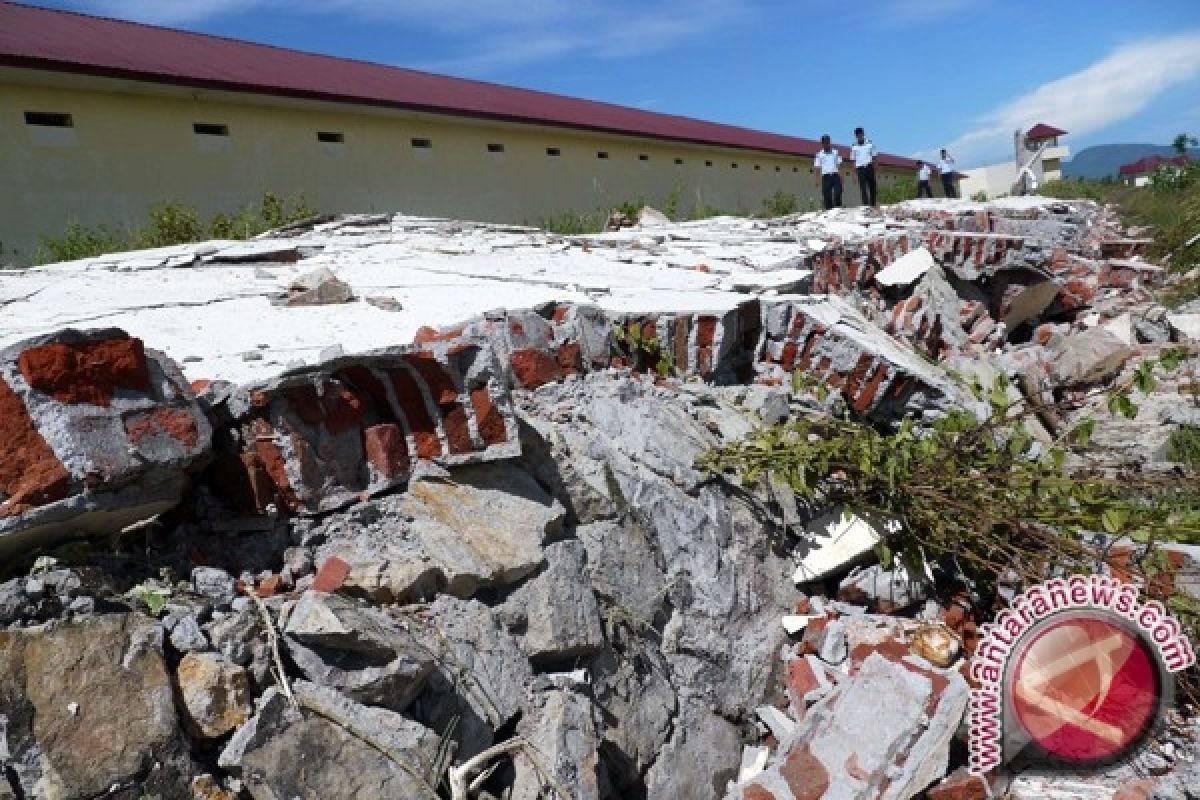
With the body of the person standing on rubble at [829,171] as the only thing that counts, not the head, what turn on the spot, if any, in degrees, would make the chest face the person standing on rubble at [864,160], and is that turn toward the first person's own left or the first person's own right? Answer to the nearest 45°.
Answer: approximately 135° to the first person's own left

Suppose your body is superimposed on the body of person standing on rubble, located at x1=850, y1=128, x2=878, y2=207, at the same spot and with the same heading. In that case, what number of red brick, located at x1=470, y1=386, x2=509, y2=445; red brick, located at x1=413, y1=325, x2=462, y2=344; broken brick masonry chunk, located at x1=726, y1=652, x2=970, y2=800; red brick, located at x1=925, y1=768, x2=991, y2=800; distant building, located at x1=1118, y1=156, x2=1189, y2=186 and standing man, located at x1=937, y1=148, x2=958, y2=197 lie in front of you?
4

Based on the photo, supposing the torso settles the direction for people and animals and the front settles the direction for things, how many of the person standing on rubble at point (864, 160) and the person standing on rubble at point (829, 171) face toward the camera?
2

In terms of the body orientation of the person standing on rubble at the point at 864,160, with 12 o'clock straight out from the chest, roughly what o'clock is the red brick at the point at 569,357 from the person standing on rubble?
The red brick is roughly at 12 o'clock from the person standing on rubble.

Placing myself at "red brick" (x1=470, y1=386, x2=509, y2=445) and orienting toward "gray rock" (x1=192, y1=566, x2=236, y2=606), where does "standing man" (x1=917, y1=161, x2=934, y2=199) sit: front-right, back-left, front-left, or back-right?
back-right

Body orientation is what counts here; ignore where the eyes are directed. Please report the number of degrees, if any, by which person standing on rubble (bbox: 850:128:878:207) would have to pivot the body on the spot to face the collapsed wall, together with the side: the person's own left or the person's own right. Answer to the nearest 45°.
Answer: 0° — they already face it

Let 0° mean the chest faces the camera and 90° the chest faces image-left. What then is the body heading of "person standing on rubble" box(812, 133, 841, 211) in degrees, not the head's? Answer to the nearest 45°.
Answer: approximately 0°

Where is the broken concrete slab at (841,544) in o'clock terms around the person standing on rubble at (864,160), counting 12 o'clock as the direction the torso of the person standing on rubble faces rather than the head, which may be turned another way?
The broken concrete slab is roughly at 12 o'clock from the person standing on rubble.

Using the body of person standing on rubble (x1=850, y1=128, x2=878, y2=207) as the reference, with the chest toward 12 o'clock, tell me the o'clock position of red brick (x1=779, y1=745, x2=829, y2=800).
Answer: The red brick is roughly at 12 o'clock from the person standing on rubble.
